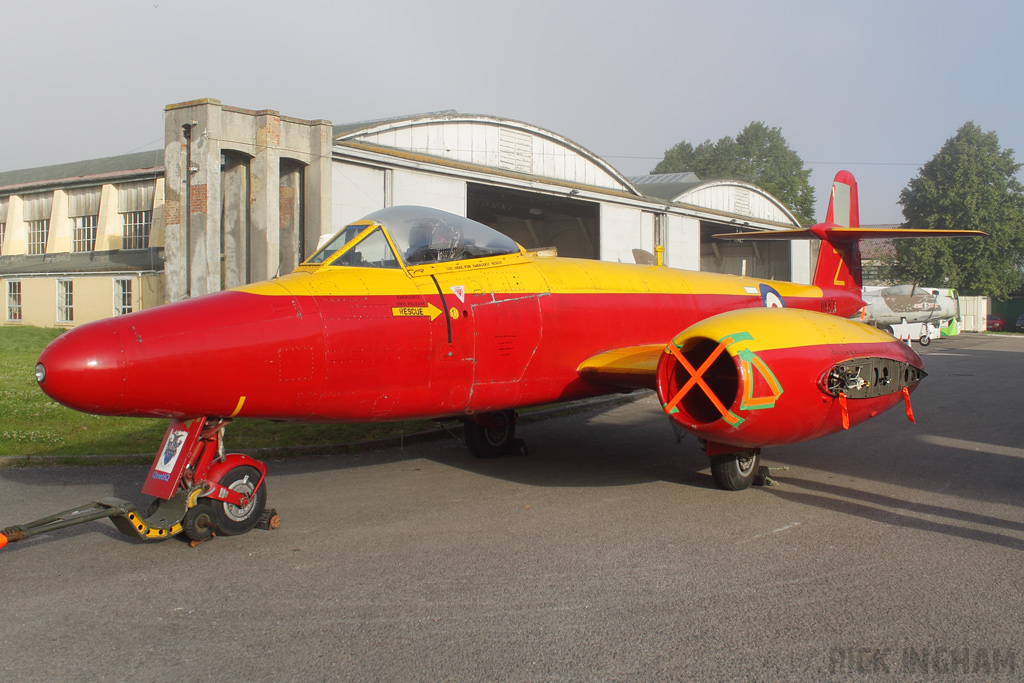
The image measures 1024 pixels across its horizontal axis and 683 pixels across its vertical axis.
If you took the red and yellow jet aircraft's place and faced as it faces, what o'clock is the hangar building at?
The hangar building is roughly at 4 o'clock from the red and yellow jet aircraft.

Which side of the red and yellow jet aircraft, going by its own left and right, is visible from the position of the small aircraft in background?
back

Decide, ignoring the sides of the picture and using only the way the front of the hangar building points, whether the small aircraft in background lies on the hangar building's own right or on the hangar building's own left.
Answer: on the hangar building's own left

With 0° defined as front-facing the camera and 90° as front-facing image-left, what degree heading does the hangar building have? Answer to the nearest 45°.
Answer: approximately 315°

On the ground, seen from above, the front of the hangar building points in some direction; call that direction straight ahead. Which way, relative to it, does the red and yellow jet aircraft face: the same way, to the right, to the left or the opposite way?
to the right

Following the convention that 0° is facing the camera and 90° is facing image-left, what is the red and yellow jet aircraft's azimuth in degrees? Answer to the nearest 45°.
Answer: approximately 45°
